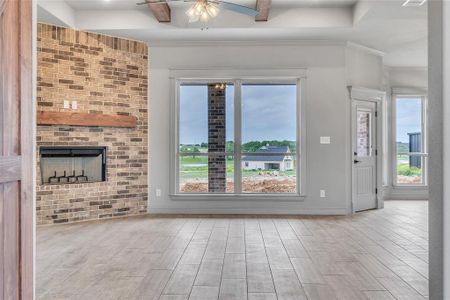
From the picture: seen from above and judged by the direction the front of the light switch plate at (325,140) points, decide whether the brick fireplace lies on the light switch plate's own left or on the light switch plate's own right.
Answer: on the light switch plate's own right

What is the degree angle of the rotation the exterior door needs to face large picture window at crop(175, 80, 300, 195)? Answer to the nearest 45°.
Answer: approximately 90° to its right

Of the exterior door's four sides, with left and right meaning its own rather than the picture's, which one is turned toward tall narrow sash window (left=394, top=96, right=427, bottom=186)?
left

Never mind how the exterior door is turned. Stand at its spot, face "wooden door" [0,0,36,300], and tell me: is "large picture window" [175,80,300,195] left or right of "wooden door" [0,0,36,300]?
right

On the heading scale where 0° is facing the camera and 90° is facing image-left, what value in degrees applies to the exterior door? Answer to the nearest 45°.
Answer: approximately 315°

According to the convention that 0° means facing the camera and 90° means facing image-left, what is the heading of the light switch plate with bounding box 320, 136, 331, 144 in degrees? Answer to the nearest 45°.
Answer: approximately 0°

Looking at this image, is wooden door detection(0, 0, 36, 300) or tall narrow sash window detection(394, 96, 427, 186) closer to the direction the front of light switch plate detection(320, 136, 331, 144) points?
the wooden door

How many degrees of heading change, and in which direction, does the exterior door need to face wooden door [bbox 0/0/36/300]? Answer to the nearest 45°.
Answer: approximately 45° to its right
